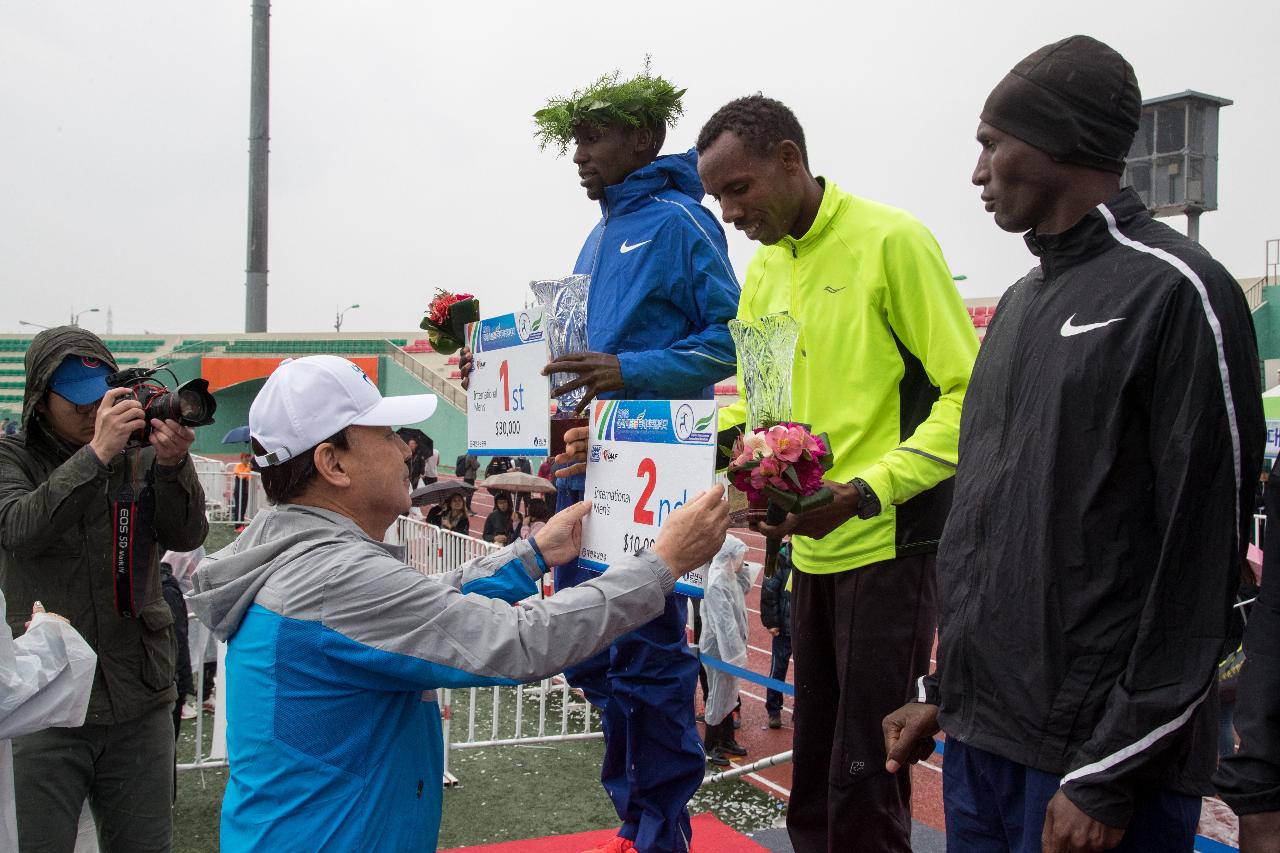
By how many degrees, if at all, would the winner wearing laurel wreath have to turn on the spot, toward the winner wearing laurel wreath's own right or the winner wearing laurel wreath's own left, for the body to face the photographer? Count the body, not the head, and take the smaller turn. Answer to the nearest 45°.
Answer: approximately 45° to the winner wearing laurel wreath's own right

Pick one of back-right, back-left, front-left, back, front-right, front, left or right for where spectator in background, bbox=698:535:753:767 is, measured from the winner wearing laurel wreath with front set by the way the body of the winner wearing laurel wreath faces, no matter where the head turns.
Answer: back-right

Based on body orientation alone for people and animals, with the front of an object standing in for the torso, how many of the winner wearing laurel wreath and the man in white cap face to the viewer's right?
1

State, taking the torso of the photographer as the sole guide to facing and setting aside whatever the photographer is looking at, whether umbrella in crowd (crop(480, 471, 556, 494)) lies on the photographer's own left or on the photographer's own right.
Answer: on the photographer's own left

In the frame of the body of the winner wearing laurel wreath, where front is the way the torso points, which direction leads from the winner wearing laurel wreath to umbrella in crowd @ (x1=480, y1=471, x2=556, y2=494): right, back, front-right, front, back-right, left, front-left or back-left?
back-right

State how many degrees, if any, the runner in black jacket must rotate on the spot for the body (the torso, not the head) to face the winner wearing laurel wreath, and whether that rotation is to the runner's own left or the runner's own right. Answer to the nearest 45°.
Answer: approximately 90° to the runner's own right

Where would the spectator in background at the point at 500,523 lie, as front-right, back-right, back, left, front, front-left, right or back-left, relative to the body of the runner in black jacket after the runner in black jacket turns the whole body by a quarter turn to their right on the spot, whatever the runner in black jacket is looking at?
front

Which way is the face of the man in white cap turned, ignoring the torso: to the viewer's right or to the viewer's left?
to the viewer's right

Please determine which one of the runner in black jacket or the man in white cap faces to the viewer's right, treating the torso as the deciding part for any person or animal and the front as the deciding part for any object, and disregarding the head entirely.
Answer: the man in white cap

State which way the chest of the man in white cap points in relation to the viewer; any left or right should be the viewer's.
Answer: facing to the right of the viewer

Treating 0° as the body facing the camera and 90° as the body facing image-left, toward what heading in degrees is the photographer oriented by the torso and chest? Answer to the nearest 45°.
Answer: approximately 315°

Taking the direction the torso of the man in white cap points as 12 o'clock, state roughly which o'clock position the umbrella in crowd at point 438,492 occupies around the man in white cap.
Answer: The umbrella in crowd is roughly at 9 o'clock from the man in white cap.

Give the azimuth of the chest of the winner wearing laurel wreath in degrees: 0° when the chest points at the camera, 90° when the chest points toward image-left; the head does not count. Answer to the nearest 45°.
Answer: approximately 45°

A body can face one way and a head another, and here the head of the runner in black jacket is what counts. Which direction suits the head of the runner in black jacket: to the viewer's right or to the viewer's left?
to the viewer's left

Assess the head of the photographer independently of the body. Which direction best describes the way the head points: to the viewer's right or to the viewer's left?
to the viewer's right
